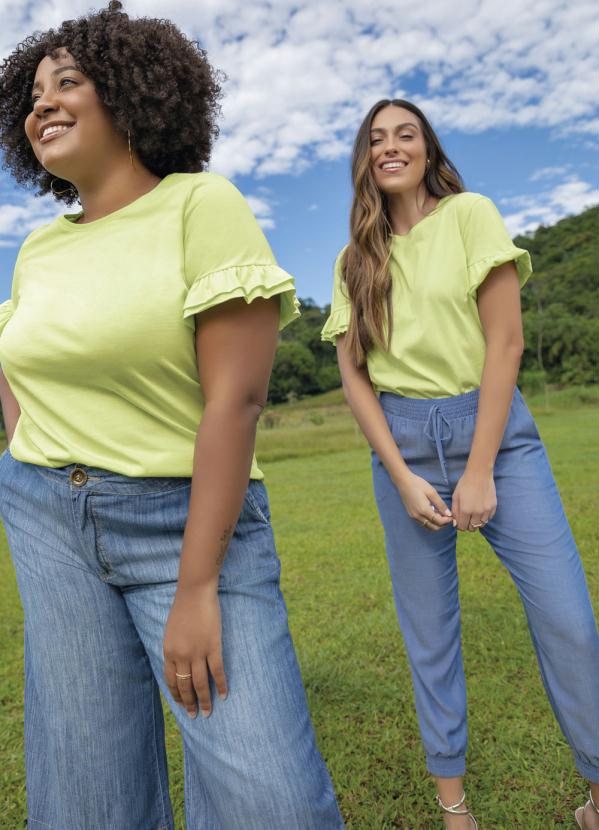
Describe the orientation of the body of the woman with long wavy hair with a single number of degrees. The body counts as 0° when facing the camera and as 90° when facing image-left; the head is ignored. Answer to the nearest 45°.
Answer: approximately 0°

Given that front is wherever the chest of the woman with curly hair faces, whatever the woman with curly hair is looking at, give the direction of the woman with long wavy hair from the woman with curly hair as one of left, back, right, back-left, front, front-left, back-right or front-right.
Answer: back

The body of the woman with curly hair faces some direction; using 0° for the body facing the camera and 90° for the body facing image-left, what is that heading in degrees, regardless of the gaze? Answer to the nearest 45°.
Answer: approximately 45°

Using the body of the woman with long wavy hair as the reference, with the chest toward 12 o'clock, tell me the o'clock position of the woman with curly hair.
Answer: The woman with curly hair is roughly at 1 o'clock from the woman with long wavy hair.
